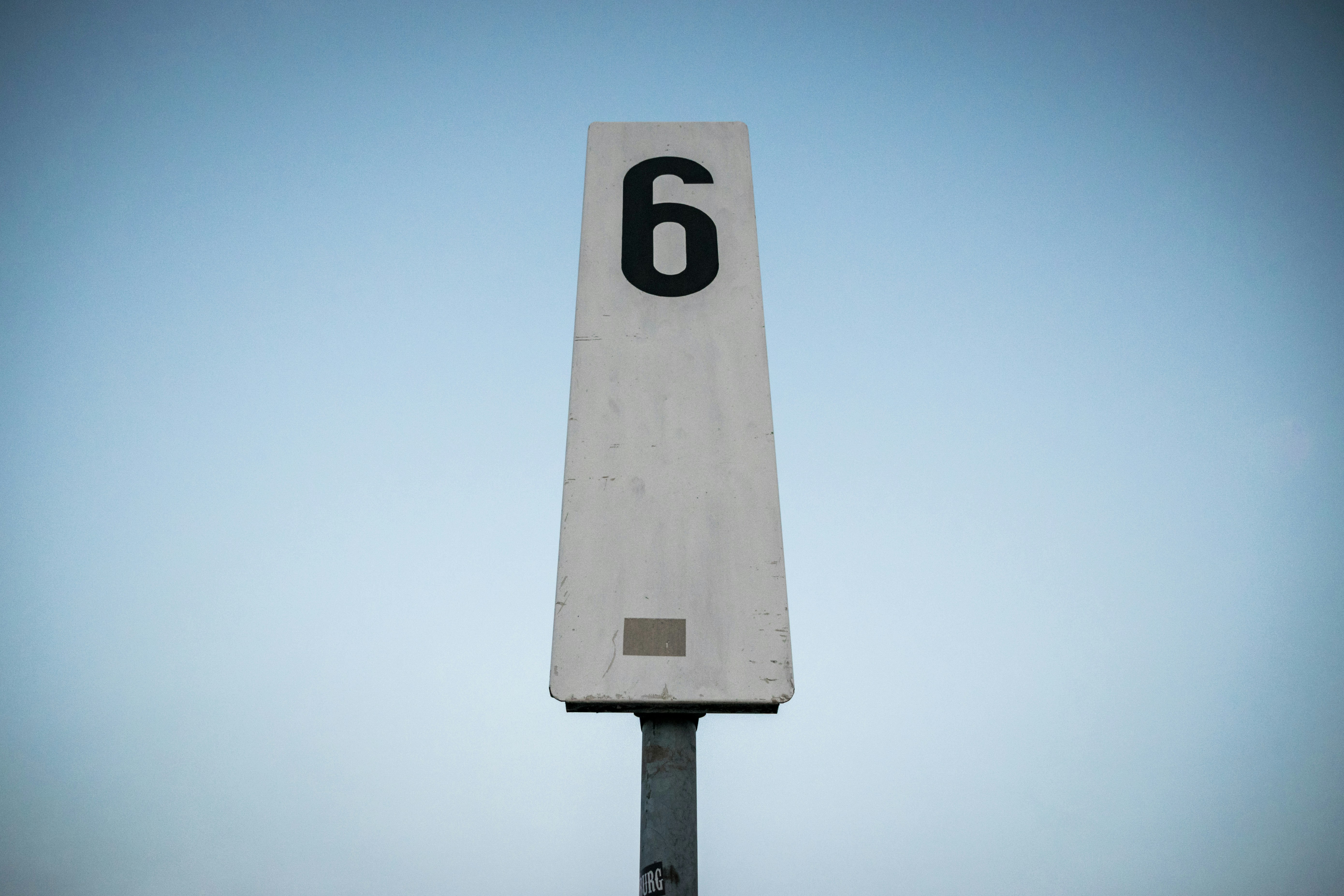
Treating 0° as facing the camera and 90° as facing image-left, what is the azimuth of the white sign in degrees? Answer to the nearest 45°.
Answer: approximately 0°
